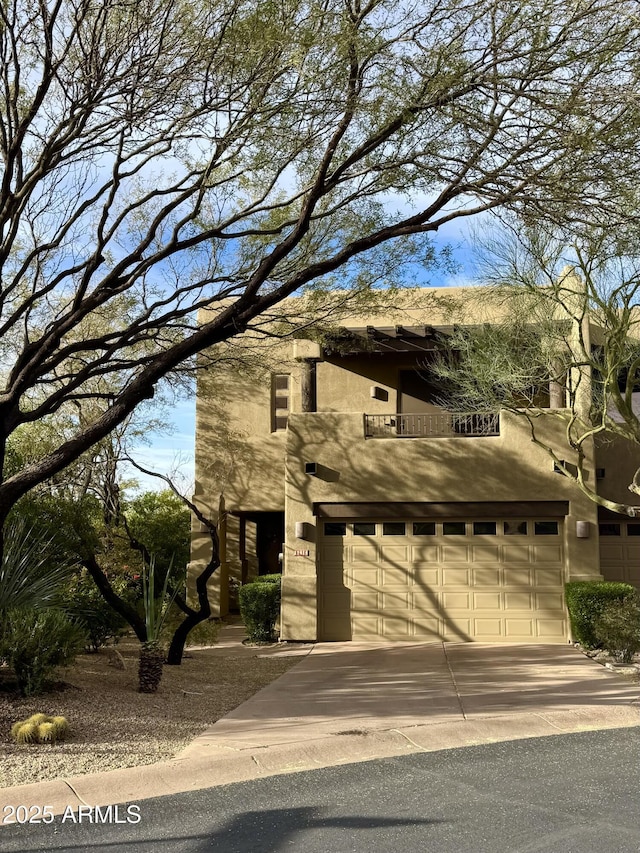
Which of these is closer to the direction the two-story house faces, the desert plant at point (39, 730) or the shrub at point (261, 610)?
the desert plant

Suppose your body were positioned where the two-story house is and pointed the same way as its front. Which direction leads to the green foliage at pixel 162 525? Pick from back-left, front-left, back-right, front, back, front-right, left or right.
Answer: back-right

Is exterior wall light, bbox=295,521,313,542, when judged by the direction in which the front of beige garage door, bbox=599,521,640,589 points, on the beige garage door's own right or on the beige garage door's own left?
on the beige garage door's own right

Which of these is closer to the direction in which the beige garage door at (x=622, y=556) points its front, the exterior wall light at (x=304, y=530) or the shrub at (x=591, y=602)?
the shrub

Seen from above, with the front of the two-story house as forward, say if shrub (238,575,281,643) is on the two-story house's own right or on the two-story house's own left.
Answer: on the two-story house's own right

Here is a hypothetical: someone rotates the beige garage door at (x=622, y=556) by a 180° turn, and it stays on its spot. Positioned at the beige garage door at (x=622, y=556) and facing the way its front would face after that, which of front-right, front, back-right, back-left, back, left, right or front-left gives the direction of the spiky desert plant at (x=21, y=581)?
back-left

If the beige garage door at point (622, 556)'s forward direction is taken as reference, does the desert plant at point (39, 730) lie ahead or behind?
ahead

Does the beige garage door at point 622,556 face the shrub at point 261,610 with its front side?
no

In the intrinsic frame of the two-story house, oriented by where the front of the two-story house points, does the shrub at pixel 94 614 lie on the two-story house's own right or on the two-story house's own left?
on the two-story house's own right

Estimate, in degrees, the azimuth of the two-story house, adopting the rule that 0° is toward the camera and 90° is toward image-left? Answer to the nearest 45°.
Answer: approximately 0°

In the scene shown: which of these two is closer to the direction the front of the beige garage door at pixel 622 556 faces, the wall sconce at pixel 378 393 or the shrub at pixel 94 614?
the shrub

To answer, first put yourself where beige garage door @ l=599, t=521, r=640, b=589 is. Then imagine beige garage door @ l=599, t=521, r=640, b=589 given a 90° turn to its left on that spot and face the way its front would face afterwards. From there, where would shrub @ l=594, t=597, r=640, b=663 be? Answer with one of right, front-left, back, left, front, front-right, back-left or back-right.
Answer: right

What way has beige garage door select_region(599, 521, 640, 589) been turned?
toward the camera

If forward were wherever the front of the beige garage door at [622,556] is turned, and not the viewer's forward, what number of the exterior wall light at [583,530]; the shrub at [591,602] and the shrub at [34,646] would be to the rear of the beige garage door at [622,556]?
0
